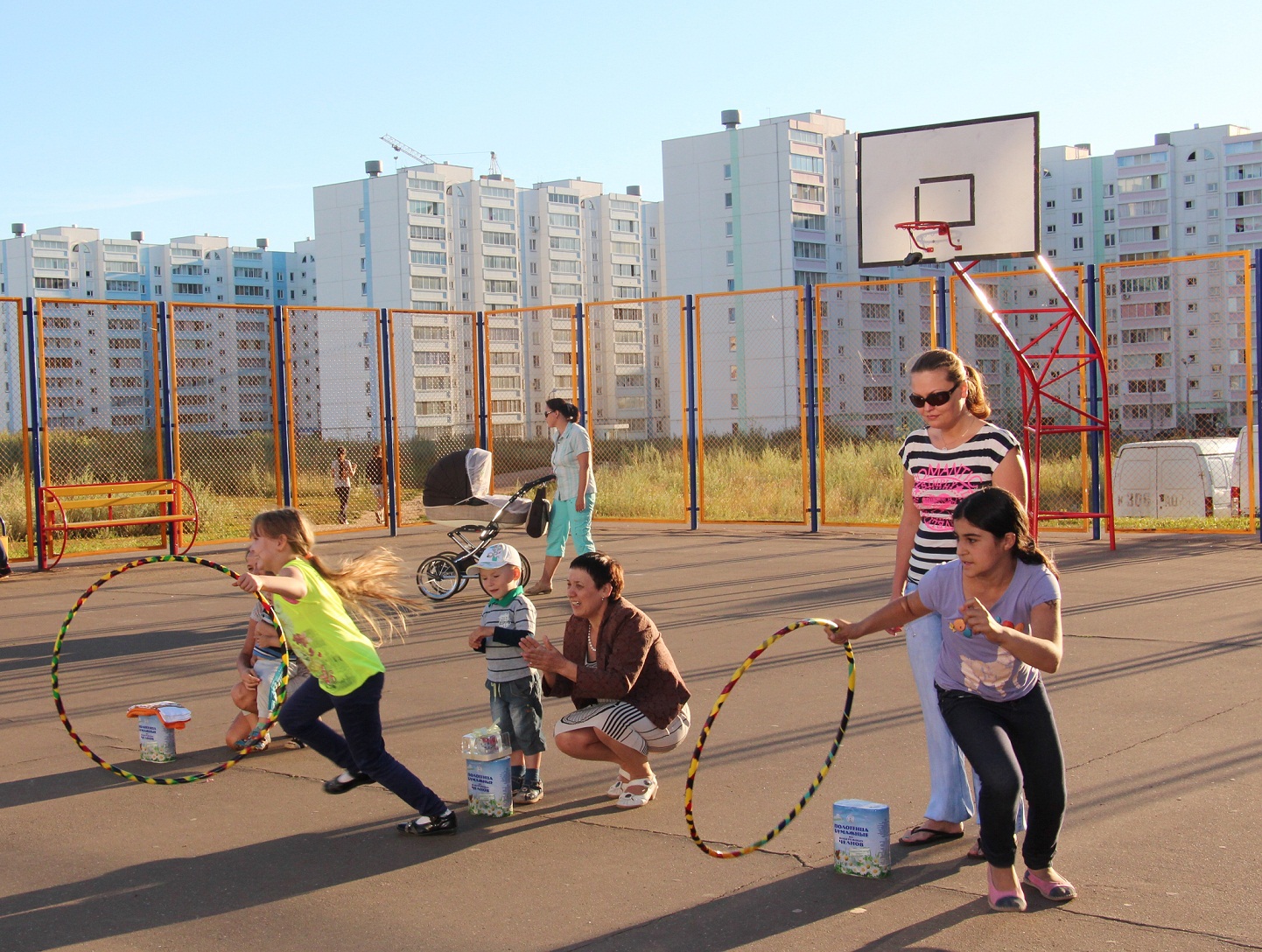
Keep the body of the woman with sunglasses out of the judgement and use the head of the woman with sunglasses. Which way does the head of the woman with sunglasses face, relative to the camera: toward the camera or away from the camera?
toward the camera

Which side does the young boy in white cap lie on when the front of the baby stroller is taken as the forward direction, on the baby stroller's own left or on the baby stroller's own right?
on the baby stroller's own left

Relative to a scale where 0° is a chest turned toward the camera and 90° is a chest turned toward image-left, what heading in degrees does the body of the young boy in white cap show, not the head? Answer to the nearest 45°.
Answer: approximately 45°

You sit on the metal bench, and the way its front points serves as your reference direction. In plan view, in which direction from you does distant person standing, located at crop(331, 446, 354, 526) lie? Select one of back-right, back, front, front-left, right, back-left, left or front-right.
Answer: left

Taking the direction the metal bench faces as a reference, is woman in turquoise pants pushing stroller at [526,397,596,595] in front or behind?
in front

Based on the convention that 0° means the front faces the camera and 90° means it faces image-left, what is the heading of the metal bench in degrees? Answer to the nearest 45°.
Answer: approximately 315°

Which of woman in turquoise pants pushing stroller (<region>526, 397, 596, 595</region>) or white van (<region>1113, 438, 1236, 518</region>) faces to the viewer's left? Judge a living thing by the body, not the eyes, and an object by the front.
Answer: the woman in turquoise pants pushing stroller

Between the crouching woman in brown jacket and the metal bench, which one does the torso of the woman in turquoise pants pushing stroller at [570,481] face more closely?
the metal bench

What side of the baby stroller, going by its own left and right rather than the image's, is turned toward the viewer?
left

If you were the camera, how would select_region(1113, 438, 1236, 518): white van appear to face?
facing away from the viewer and to the right of the viewer

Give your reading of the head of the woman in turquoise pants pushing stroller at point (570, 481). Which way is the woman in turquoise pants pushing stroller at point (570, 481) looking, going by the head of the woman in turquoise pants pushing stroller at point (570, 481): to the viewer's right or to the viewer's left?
to the viewer's left

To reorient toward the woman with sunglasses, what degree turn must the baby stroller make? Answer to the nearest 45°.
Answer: approximately 90° to its left

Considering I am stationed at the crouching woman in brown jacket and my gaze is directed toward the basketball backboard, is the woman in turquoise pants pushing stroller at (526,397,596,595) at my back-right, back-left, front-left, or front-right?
front-left
